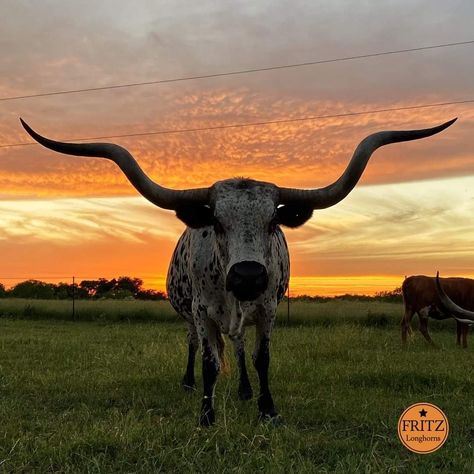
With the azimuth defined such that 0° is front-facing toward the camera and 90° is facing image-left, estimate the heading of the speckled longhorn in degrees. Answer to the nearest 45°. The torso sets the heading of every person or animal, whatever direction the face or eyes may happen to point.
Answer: approximately 0°

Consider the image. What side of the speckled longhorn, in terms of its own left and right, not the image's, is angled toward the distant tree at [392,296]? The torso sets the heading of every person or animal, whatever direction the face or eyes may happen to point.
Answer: back

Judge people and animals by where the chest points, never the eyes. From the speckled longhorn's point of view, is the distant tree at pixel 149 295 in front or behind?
behind

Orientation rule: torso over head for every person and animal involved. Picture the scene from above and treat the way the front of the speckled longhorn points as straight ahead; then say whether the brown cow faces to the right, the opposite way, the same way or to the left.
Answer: to the left

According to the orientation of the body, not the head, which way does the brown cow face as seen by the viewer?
to the viewer's right

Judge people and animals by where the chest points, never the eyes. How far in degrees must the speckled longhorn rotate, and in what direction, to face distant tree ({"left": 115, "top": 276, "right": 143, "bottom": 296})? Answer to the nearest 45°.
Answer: approximately 180°

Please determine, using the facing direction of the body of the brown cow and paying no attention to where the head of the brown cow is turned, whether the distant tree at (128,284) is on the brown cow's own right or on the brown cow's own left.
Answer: on the brown cow's own left

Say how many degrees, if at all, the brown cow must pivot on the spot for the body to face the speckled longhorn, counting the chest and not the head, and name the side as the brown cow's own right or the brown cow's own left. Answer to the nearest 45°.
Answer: approximately 90° to the brown cow's own right

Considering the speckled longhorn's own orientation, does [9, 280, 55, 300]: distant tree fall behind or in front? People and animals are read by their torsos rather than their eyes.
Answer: behind

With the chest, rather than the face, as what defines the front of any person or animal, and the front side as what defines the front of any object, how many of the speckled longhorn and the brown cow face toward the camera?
1

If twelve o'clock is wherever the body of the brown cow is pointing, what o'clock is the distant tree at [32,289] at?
The distant tree is roughly at 7 o'clock from the brown cow.

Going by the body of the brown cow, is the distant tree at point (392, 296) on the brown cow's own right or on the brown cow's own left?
on the brown cow's own left
